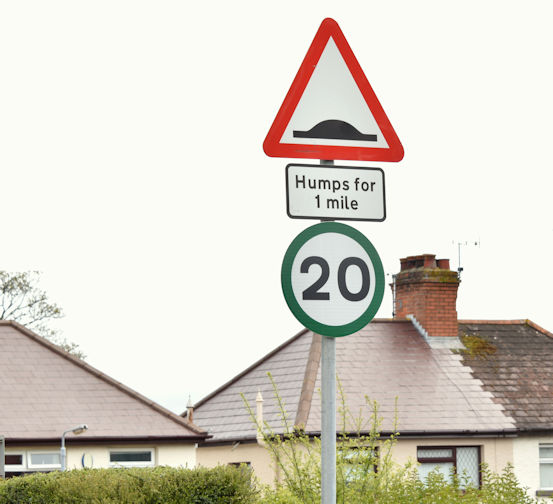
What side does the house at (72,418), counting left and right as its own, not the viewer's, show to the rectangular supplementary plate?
front

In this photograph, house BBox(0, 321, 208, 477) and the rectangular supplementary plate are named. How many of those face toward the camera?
2

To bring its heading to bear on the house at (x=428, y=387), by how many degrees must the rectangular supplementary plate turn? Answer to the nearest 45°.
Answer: approximately 180°

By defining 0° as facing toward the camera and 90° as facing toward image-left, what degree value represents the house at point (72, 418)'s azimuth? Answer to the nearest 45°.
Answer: approximately 0°

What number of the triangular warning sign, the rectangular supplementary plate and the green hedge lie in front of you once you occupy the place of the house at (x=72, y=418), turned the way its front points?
3

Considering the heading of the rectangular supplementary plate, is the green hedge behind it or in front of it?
behind

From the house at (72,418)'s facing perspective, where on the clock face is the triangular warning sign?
The triangular warning sign is roughly at 12 o'clock from the house.

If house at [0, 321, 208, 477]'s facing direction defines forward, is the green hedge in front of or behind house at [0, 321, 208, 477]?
in front

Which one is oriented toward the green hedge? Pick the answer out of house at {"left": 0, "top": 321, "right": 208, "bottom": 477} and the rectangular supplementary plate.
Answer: the house
